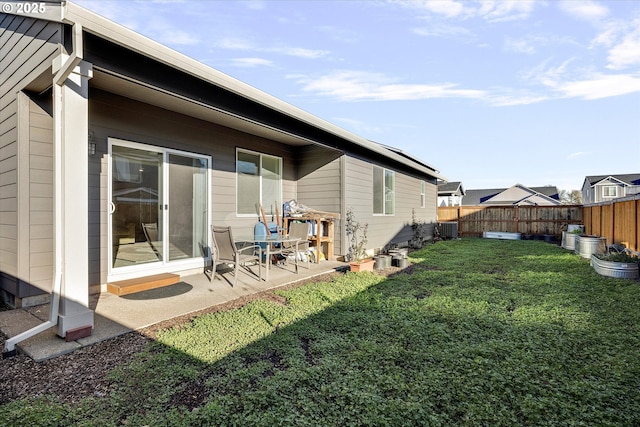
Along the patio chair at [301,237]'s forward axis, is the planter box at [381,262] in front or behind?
behind

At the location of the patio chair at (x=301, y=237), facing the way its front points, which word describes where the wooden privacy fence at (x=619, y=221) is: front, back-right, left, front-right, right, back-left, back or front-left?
back-left

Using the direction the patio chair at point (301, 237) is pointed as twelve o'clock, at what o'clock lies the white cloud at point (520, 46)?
The white cloud is roughly at 7 o'clock from the patio chair.

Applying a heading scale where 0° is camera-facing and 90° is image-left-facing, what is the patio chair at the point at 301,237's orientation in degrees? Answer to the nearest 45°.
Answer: approximately 45°

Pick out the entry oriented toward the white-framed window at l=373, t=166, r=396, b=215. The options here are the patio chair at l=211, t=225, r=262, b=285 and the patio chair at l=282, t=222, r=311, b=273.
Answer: the patio chair at l=211, t=225, r=262, b=285

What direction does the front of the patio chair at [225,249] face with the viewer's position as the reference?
facing away from the viewer and to the right of the viewer

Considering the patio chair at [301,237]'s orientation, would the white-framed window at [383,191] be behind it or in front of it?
behind

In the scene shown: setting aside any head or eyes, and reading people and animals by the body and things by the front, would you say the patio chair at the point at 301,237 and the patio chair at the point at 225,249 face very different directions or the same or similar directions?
very different directions

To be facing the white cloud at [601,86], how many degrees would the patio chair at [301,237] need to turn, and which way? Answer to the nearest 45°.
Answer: approximately 135° to its left

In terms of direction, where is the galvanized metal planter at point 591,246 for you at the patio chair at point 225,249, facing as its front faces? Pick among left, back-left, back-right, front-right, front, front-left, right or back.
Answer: front-right
